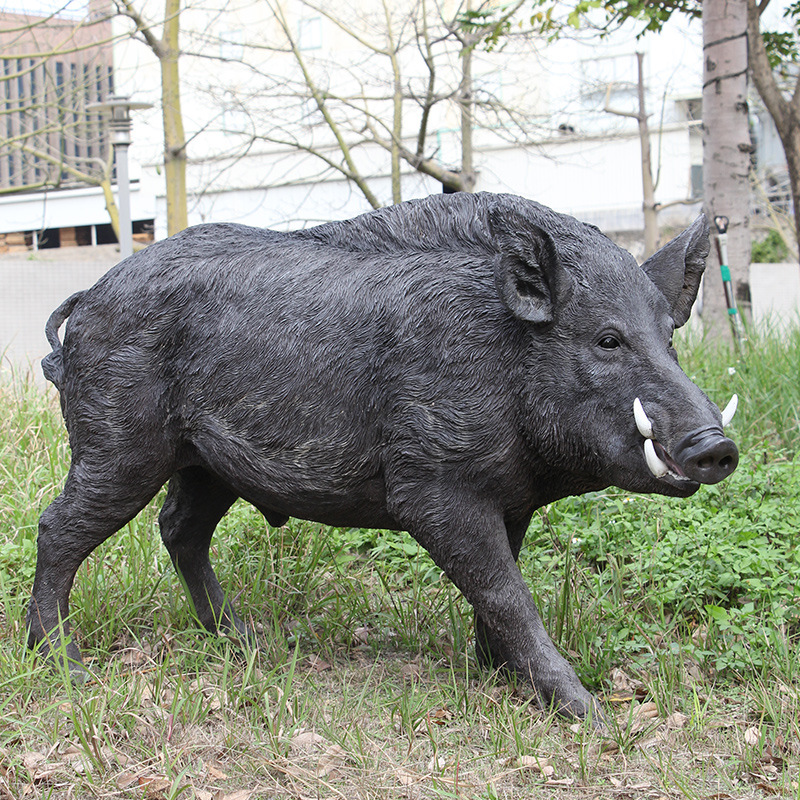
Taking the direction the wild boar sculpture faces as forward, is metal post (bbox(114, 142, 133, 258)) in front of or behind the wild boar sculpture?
behind

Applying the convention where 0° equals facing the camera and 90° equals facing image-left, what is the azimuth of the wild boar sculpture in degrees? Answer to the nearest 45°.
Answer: approximately 315°

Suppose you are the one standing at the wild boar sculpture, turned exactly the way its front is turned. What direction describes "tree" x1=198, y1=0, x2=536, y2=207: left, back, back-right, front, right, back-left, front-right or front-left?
back-left

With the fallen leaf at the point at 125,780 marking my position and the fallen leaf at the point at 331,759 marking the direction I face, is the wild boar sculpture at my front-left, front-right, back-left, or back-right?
front-left

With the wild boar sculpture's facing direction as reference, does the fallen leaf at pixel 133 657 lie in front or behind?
behind
